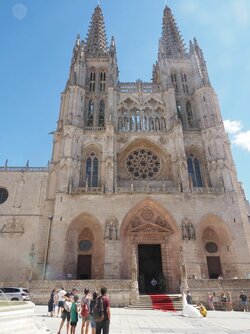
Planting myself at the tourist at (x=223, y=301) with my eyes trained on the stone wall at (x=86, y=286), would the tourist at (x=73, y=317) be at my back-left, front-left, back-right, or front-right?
front-left

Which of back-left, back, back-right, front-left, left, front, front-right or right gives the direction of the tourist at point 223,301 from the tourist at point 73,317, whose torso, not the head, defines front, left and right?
front

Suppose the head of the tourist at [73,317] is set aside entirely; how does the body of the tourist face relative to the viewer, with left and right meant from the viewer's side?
facing away from the viewer and to the right of the viewer

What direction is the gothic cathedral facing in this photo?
toward the camera

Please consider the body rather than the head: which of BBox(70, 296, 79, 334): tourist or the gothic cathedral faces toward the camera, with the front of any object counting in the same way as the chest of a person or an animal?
the gothic cathedral

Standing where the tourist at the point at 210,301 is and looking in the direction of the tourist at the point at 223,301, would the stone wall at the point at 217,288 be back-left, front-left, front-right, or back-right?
front-left

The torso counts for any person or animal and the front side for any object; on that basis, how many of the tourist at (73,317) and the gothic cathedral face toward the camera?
1

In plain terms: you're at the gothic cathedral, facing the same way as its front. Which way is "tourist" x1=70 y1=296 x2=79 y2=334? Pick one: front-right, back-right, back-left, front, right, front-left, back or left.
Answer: front

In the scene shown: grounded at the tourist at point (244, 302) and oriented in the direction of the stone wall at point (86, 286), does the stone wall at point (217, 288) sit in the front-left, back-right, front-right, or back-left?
front-right

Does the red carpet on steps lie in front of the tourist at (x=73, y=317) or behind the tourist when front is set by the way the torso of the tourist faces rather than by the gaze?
in front

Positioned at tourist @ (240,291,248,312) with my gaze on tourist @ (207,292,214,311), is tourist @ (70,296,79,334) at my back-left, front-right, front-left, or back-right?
front-left
